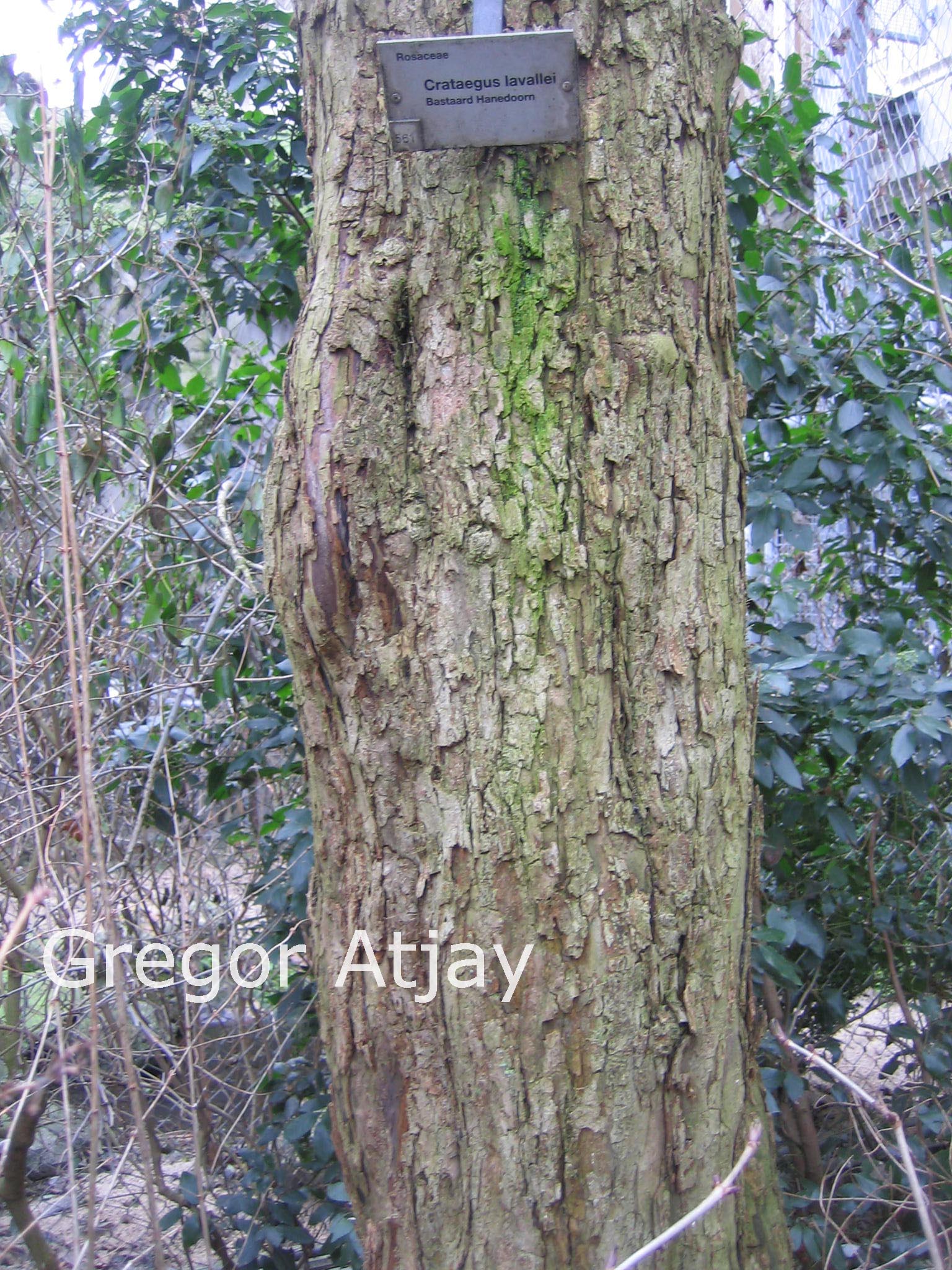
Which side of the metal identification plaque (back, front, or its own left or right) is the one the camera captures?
front

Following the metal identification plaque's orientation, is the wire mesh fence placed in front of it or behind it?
behind
